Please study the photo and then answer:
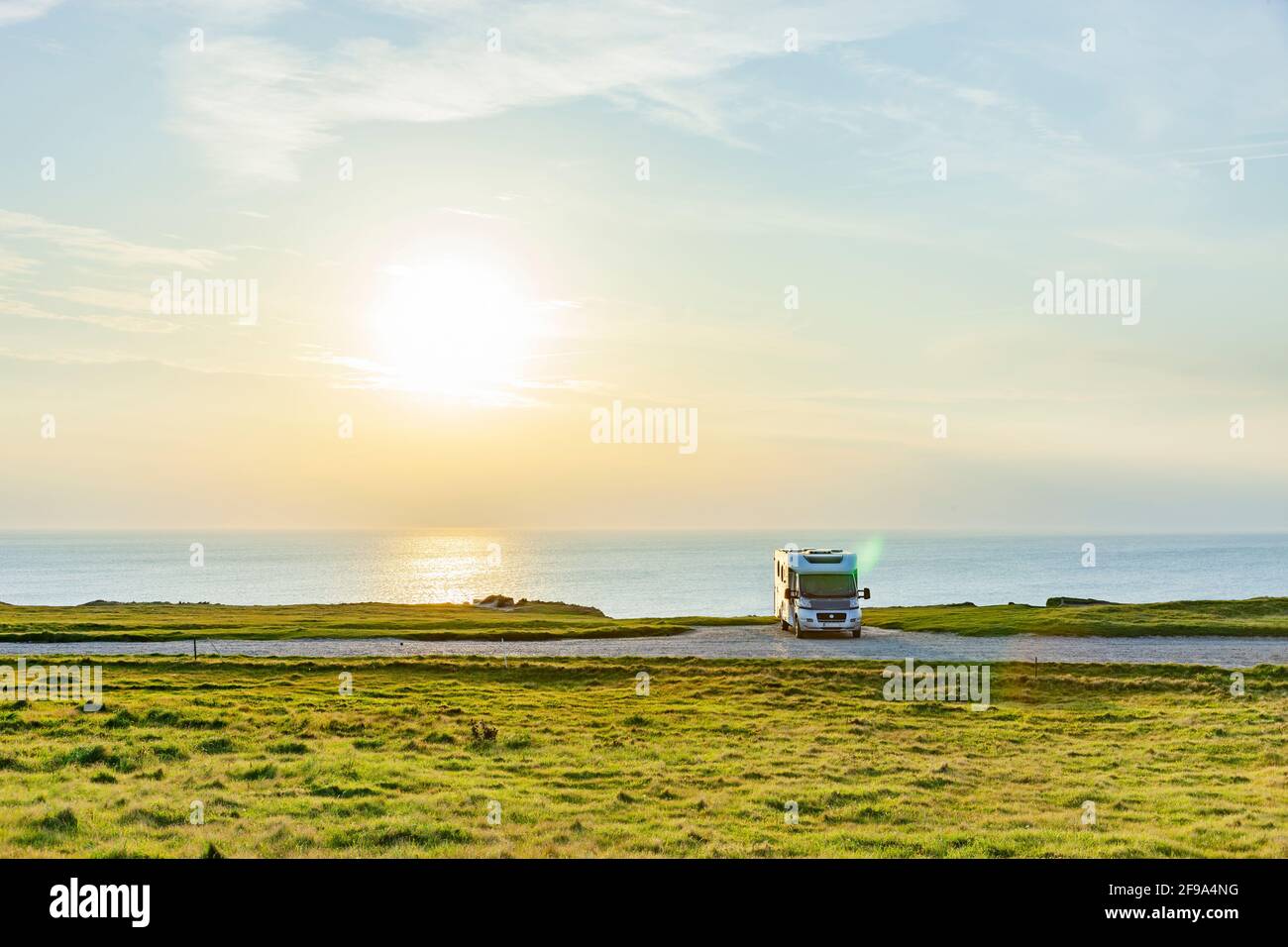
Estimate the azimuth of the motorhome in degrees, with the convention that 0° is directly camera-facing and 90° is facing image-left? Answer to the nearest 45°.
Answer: approximately 0°
